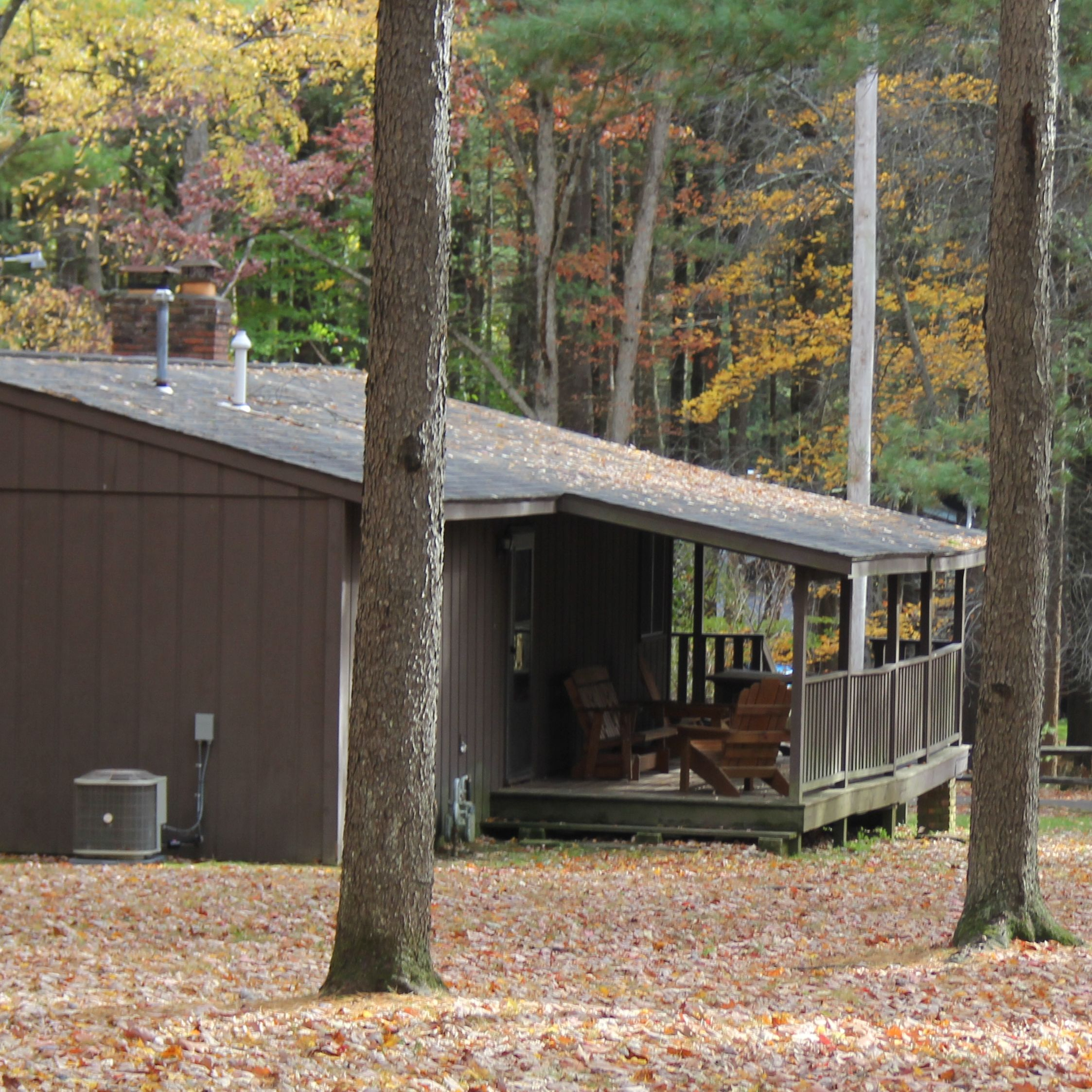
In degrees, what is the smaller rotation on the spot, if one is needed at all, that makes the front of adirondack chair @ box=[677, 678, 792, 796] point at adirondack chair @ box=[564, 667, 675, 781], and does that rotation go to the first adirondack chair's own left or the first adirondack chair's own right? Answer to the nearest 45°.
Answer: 0° — it already faces it

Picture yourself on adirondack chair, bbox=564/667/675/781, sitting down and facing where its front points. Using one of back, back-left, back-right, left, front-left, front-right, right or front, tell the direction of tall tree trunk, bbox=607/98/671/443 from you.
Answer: back-left

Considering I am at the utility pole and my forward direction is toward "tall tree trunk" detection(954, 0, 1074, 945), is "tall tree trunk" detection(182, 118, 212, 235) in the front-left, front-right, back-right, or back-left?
back-right

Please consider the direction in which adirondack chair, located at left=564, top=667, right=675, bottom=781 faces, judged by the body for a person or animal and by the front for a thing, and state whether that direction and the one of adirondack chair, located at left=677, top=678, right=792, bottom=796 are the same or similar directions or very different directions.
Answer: very different directions

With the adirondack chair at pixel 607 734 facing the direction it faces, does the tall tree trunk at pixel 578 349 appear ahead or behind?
behind

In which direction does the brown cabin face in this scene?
to the viewer's right

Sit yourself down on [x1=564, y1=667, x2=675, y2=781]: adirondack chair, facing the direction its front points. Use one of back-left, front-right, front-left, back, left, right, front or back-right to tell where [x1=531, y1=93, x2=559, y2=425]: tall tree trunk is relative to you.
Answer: back-left

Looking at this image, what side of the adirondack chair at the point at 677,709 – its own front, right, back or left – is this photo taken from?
right

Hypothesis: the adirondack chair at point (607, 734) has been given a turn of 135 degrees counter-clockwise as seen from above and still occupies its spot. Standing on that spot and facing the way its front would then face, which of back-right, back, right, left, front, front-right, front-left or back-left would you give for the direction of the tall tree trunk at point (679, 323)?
front

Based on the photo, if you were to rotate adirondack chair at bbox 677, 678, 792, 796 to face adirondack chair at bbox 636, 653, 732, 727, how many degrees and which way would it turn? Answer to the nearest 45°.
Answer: approximately 45° to its right
